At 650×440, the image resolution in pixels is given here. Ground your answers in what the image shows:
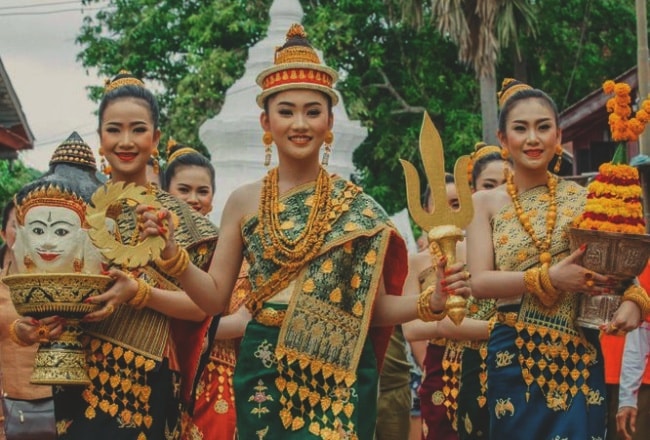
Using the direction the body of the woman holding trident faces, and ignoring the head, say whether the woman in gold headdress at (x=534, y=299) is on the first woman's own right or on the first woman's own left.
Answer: on the first woman's own left

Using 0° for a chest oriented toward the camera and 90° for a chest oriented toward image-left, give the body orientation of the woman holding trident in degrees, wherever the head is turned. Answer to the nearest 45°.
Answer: approximately 0°

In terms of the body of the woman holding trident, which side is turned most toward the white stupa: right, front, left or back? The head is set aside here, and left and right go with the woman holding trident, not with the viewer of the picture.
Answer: back

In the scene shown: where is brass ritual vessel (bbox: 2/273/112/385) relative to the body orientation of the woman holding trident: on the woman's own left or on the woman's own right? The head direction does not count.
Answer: on the woman's own right

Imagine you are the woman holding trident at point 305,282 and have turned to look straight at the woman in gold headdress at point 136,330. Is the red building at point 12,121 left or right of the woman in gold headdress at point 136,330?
right

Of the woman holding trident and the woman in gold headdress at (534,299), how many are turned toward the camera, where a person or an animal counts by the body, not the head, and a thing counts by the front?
2
